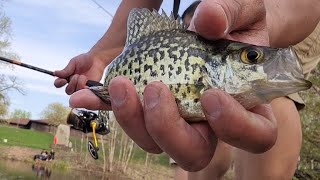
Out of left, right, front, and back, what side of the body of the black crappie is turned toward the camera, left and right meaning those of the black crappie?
right
